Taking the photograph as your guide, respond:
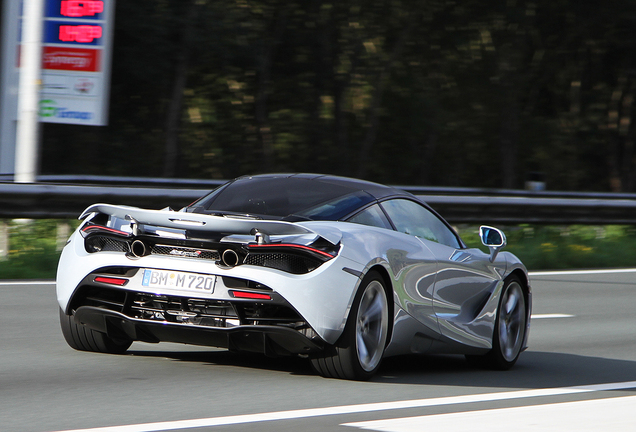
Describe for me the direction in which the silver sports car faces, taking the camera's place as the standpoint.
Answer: facing away from the viewer and to the right of the viewer

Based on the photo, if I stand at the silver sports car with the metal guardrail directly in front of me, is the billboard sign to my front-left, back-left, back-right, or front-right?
front-left

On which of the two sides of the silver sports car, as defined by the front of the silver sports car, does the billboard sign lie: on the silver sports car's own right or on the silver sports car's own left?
on the silver sports car's own left

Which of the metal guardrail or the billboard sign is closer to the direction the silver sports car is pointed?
the metal guardrail
